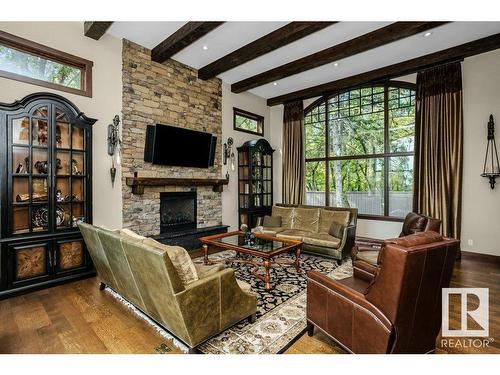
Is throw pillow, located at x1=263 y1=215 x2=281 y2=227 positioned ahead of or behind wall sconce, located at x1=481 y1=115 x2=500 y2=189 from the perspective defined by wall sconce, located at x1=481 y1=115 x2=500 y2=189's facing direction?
ahead

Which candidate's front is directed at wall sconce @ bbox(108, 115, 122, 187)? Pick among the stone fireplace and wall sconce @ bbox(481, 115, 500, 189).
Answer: wall sconce @ bbox(481, 115, 500, 189)

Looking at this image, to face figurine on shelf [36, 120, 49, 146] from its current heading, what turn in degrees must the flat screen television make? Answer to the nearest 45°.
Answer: approximately 90° to its right

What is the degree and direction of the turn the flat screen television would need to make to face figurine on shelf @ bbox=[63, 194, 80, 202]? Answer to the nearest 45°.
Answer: approximately 90° to its right

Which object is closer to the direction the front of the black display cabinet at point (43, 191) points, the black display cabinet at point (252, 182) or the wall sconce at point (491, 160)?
the wall sconce

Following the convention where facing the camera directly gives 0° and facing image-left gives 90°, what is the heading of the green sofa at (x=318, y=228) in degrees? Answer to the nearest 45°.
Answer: approximately 45°

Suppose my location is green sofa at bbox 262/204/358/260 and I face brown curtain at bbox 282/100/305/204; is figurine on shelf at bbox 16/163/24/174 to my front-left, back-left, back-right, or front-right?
back-left

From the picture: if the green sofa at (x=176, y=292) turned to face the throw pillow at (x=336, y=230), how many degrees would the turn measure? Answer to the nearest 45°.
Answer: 0° — it already faces it

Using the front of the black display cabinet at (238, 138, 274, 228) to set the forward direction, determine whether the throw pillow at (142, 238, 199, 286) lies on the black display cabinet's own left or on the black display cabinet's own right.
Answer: on the black display cabinet's own right

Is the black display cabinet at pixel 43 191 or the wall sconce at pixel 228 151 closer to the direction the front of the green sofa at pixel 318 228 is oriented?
the black display cabinet

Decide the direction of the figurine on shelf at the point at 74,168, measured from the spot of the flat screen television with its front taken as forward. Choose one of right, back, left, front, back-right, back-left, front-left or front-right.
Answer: right

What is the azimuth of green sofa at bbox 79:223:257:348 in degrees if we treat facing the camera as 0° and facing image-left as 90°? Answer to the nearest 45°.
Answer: approximately 225°

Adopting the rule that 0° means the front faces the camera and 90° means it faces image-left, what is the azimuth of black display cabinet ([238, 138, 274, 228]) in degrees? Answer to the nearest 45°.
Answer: approximately 315°
